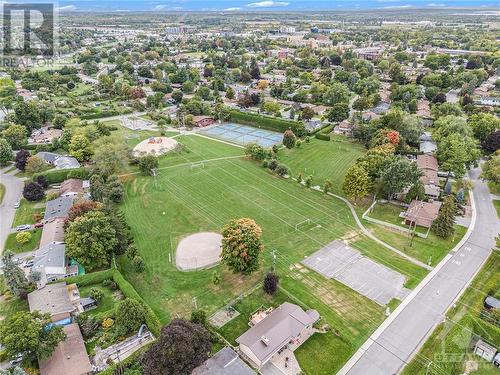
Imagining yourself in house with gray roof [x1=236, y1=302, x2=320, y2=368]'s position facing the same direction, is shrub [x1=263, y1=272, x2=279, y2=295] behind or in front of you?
behind

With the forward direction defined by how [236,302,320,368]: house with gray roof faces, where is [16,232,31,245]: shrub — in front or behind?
behind

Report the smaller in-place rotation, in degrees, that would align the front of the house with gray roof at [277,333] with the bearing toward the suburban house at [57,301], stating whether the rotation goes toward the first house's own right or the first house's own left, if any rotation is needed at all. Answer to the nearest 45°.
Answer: approximately 135° to the first house's own right

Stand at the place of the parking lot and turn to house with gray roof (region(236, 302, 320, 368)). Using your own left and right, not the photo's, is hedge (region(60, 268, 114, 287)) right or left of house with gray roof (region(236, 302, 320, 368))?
right

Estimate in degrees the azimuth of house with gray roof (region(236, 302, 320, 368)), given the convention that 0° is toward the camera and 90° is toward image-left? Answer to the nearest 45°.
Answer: approximately 315°

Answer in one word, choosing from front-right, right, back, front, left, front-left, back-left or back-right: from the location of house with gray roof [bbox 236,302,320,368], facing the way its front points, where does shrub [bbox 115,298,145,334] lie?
back-right

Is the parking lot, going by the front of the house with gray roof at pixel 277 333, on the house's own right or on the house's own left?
on the house's own left

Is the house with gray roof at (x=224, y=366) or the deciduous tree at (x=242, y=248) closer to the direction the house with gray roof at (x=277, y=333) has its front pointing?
the house with gray roof

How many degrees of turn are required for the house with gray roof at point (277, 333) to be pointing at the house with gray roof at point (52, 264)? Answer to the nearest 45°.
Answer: approximately 135° to its right

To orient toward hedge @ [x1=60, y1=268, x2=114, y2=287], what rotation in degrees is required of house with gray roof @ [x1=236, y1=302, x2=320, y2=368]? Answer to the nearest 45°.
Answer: approximately 135° to its right

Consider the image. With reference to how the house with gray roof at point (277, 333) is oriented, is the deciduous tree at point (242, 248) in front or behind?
behind

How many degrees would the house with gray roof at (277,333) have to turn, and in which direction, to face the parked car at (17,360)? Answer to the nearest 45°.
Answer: approximately 135° to its right
